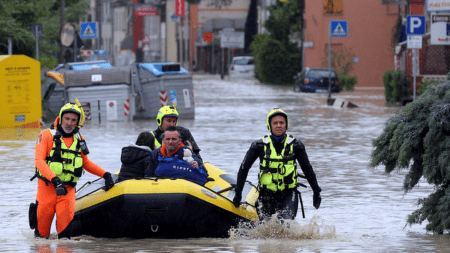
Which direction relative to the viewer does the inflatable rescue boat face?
toward the camera

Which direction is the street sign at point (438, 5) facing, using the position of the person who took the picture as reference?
facing the viewer

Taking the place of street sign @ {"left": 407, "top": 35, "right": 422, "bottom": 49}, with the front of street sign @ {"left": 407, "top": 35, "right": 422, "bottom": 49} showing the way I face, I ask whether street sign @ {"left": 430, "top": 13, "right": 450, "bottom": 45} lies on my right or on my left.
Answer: on my left

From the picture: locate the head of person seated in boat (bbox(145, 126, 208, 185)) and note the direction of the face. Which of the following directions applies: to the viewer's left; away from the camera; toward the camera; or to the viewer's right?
toward the camera

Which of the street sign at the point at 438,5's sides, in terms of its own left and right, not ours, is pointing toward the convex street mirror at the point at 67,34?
right

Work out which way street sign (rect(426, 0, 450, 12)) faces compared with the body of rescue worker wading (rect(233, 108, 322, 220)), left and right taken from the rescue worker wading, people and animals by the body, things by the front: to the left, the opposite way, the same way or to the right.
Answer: the same way

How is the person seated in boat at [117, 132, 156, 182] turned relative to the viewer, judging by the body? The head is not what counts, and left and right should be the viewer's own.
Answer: facing away from the viewer and to the right of the viewer

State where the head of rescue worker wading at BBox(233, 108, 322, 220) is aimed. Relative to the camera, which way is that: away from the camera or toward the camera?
toward the camera

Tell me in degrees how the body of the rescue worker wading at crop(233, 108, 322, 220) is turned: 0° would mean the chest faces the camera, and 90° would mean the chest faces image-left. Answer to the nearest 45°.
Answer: approximately 0°

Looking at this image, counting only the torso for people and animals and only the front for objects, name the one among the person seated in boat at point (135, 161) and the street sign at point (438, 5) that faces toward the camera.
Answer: the street sign

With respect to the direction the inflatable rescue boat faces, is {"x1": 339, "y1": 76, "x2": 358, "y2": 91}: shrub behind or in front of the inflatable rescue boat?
behind

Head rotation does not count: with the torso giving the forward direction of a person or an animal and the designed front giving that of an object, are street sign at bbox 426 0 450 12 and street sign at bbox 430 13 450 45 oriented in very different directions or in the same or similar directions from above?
same or similar directions

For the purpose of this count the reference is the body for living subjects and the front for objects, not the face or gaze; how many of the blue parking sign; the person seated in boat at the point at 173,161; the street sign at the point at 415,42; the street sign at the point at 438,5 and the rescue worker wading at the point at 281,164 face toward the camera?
5

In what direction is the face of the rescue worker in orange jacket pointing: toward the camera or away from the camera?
toward the camera

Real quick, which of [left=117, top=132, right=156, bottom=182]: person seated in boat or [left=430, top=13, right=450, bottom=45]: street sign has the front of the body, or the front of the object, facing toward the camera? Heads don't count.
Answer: the street sign

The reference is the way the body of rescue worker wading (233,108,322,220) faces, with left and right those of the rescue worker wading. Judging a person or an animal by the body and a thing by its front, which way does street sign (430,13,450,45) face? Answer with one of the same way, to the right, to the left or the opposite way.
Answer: the same way

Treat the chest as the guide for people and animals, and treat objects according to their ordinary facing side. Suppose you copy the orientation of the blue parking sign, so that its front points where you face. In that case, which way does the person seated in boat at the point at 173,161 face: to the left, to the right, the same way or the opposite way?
the same way

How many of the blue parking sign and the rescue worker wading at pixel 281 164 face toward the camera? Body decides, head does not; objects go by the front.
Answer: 2
